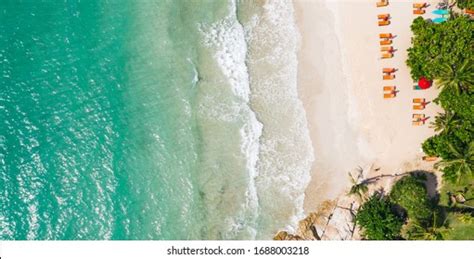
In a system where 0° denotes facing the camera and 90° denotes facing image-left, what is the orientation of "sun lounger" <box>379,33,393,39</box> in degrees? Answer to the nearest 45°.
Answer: approximately 90°

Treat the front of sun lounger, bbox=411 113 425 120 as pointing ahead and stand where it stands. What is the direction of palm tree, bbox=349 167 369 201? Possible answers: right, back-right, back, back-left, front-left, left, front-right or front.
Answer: front-left

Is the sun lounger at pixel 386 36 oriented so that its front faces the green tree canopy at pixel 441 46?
no

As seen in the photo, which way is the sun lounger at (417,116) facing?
to the viewer's left
